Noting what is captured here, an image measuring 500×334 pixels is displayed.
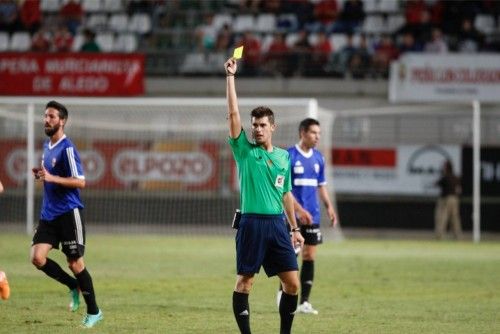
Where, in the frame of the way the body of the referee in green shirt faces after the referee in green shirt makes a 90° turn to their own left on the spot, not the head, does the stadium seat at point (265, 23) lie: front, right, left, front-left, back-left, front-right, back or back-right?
left

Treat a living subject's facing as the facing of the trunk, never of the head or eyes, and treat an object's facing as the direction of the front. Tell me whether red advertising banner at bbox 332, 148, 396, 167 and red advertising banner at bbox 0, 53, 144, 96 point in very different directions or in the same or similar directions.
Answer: same or similar directions

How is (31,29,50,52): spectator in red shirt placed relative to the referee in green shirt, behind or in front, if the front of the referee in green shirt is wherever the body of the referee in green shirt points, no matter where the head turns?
behind

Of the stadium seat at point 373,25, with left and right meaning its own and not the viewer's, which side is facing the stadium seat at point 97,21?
right

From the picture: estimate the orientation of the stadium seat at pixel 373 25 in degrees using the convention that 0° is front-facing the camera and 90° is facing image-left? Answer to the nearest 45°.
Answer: approximately 0°

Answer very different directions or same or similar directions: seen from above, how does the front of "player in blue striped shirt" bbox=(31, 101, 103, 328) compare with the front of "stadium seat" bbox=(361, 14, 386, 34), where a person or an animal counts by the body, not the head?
same or similar directions

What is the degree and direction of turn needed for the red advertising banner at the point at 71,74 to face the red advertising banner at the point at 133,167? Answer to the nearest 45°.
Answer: approximately 45° to its left

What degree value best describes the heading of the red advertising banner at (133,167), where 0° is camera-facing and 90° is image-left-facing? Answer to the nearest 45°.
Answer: approximately 0°

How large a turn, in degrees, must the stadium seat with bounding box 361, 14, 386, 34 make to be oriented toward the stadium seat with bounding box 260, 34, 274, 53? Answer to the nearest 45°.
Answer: approximately 90° to its right

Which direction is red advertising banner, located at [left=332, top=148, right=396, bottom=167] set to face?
toward the camera

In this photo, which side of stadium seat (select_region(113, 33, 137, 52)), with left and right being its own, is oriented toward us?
front

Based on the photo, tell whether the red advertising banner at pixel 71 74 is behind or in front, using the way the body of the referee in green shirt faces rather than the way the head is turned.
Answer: behind

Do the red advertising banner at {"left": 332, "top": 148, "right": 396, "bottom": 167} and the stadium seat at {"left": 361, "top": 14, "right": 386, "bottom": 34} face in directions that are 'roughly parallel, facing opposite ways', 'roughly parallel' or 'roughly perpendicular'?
roughly parallel
